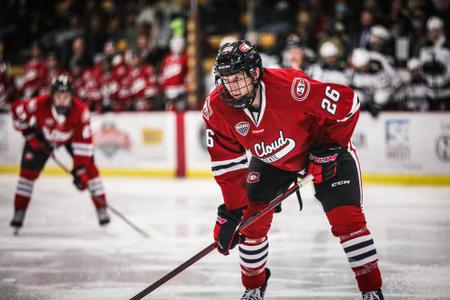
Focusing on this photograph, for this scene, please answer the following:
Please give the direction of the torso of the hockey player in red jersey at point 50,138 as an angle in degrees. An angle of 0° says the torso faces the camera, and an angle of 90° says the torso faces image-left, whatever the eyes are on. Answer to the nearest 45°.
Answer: approximately 0°

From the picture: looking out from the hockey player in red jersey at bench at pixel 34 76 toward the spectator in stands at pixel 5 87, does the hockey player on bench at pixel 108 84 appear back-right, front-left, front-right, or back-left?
back-left

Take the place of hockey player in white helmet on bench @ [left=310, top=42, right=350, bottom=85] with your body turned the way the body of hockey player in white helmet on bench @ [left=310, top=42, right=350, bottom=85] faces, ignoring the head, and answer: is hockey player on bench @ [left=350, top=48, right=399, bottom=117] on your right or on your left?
on your left

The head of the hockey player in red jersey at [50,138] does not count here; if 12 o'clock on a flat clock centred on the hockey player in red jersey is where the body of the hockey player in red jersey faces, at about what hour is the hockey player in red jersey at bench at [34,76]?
The hockey player in red jersey at bench is roughly at 6 o'clock from the hockey player in red jersey.

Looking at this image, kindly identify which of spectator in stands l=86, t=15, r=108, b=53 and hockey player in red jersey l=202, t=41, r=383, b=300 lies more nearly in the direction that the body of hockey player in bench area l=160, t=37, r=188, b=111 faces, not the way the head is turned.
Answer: the hockey player in red jersey

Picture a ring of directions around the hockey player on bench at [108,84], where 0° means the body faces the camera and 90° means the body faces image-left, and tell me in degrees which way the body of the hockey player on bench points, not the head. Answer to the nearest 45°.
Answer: approximately 0°

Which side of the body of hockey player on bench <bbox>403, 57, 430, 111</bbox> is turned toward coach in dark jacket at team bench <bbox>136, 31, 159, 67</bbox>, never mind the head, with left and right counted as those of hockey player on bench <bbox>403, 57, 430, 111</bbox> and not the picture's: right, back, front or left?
right

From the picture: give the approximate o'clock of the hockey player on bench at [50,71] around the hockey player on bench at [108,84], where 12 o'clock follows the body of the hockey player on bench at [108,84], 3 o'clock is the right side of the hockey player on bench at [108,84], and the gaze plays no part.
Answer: the hockey player on bench at [50,71] is roughly at 4 o'clock from the hockey player on bench at [108,84].

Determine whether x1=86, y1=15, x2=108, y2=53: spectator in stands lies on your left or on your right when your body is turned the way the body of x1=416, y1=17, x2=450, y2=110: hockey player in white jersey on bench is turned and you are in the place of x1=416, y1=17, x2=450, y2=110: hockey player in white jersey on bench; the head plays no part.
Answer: on your right

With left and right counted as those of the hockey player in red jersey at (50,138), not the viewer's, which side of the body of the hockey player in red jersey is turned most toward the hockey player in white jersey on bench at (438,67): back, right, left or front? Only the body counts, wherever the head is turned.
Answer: left
